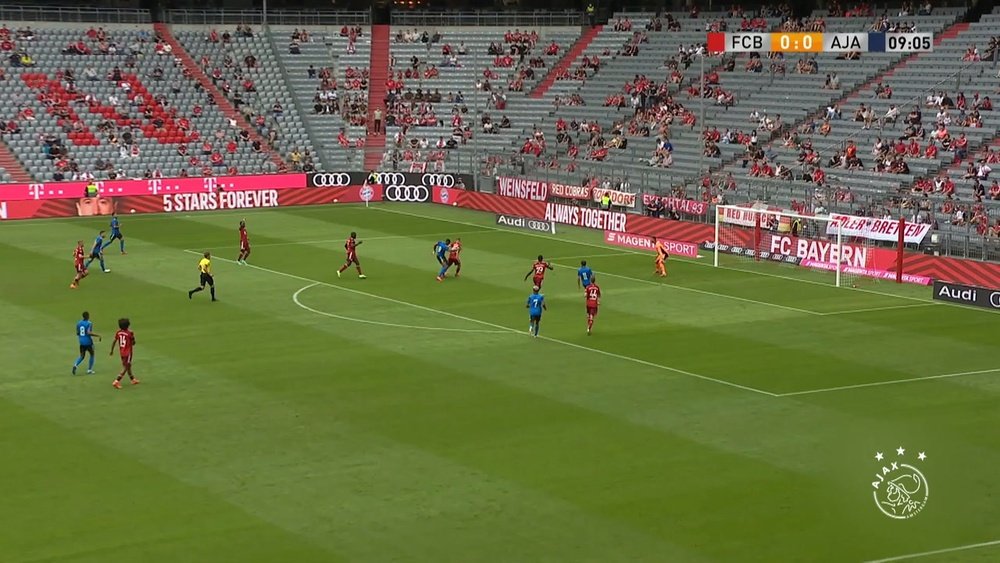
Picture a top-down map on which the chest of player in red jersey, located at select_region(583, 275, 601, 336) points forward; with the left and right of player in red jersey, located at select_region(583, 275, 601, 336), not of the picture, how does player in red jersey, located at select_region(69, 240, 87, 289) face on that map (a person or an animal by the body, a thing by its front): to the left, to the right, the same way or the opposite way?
to the right

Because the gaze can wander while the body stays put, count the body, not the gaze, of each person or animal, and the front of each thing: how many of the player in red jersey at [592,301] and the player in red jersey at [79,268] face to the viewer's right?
1

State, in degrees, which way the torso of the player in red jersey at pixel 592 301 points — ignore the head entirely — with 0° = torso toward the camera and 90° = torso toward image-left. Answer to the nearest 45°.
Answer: approximately 180°

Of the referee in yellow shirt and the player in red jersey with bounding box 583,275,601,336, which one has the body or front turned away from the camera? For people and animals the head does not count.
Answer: the player in red jersey

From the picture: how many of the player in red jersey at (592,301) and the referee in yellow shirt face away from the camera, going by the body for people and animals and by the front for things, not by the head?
1

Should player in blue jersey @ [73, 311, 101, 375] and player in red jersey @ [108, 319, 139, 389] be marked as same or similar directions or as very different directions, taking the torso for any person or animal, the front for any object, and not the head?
same or similar directions

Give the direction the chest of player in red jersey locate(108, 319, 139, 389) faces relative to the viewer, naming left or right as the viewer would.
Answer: facing away from the viewer and to the right of the viewer

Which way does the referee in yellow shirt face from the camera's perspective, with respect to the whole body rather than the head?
to the viewer's right

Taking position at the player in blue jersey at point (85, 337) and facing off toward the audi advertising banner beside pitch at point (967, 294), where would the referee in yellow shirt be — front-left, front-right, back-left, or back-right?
front-left

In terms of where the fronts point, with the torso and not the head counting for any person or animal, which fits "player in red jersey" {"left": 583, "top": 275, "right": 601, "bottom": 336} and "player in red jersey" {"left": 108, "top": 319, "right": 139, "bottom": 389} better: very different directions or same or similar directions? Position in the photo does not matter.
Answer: same or similar directions

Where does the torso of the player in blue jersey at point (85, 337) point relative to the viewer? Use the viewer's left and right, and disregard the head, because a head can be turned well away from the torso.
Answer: facing away from the viewer and to the right of the viewer

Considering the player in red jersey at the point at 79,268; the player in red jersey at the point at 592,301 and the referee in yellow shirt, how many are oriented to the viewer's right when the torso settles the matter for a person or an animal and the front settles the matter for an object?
2

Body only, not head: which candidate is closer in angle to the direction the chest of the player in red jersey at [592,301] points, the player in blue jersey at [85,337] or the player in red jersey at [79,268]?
the player in red jersey

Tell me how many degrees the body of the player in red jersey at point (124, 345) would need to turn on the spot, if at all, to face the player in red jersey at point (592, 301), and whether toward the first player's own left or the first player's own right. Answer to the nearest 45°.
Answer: approximately 45° to the first player's own right

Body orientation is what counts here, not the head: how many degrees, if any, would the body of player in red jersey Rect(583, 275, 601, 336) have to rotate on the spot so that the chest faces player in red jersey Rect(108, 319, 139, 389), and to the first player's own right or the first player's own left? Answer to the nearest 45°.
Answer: approximately 135° to the first player's own left

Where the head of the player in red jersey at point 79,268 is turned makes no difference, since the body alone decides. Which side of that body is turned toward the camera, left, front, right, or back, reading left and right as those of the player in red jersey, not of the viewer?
right

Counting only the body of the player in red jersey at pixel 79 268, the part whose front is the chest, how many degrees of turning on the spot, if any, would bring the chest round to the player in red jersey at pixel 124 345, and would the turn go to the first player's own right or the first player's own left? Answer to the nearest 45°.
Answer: approximately 90° to the first player's own right

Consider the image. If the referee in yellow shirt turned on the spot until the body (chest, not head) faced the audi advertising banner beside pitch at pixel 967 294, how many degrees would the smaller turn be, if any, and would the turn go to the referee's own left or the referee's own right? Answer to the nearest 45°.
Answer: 0° — they already face it
